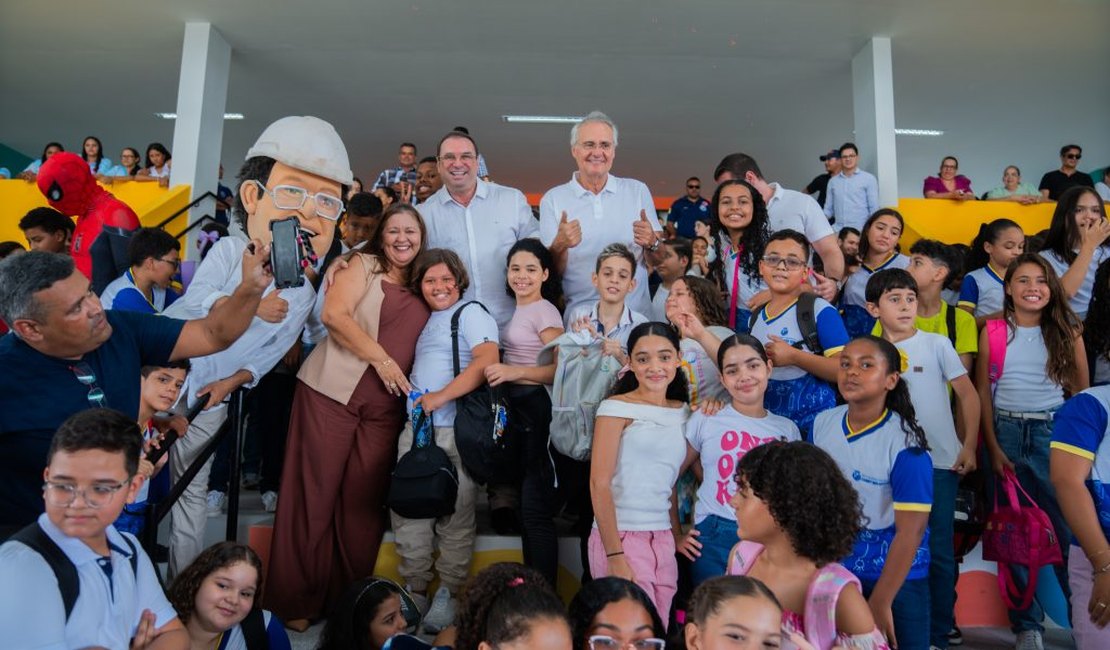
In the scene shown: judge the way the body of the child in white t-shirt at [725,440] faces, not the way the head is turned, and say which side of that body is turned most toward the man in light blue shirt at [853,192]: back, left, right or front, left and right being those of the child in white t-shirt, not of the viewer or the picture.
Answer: back

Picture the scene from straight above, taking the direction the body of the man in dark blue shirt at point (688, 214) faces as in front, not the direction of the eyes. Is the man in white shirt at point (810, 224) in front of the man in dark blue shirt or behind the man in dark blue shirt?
in front

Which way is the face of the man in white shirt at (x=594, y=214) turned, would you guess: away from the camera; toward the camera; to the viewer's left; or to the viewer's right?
toward the camera

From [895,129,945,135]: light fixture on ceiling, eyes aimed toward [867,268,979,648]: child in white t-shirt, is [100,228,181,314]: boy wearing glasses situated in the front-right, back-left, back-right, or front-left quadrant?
front-right

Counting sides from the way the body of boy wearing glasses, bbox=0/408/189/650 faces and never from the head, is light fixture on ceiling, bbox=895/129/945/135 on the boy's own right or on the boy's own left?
on the boy's own left

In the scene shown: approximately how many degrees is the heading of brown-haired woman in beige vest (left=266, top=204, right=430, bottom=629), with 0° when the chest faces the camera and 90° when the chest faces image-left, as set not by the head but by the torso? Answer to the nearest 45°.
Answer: approximately 315°

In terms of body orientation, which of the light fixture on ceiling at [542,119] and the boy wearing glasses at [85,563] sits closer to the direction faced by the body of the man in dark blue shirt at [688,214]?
the boy wearing glasses

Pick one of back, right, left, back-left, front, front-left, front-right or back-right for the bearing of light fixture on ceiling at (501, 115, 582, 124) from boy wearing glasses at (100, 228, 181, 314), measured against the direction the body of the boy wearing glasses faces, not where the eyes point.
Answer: left

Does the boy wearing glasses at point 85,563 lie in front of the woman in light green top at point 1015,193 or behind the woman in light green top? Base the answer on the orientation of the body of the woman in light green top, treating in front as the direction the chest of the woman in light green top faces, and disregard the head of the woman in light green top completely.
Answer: in front

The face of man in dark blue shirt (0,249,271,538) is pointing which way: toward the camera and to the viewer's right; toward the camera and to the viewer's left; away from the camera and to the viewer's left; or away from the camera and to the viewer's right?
toward the camera and to the viewer's right

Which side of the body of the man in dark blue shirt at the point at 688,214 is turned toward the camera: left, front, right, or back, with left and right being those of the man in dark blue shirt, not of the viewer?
front

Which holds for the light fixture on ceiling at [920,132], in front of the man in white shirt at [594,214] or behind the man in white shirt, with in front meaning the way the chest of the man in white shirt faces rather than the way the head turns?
behind

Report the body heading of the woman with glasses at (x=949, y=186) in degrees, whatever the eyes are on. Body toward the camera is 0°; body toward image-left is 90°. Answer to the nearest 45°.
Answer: approximately 0°

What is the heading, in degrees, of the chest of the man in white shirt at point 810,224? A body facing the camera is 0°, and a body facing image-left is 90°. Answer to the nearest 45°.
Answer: approximately 45°

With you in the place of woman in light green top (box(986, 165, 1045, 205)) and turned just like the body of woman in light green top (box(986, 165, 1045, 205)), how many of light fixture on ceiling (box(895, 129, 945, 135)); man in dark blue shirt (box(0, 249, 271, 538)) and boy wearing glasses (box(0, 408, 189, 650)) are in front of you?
2
